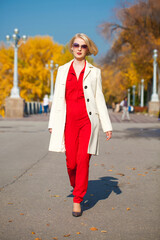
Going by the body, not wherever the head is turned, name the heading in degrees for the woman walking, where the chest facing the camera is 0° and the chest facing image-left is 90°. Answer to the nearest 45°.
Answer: approximately 0°

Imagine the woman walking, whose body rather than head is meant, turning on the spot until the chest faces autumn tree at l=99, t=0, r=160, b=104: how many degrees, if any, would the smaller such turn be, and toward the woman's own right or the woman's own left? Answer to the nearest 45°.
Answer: approximately 180°
